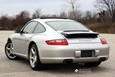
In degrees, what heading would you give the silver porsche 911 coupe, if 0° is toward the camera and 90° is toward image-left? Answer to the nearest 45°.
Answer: approximately 135°
